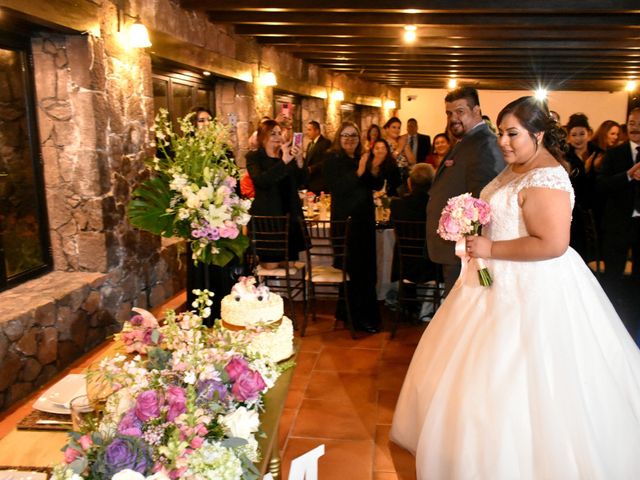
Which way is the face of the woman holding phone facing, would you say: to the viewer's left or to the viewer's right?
to the viewer's right

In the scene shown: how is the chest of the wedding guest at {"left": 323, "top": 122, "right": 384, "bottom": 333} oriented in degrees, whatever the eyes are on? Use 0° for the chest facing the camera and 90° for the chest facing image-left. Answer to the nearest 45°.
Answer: approximately 315°

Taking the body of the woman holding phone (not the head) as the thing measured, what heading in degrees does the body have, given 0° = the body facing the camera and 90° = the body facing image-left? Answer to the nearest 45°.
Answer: approximately 315°

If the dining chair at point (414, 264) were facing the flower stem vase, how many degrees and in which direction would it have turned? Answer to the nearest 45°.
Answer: approximately 135° to its left

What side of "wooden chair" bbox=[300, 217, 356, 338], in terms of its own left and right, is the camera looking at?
back

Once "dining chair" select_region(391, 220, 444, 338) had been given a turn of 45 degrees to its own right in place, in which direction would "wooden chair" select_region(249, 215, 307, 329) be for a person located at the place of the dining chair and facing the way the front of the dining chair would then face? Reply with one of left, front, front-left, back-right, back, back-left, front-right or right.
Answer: back

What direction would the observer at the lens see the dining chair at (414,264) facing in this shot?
facing away from the viewer and to the right of the viewer
